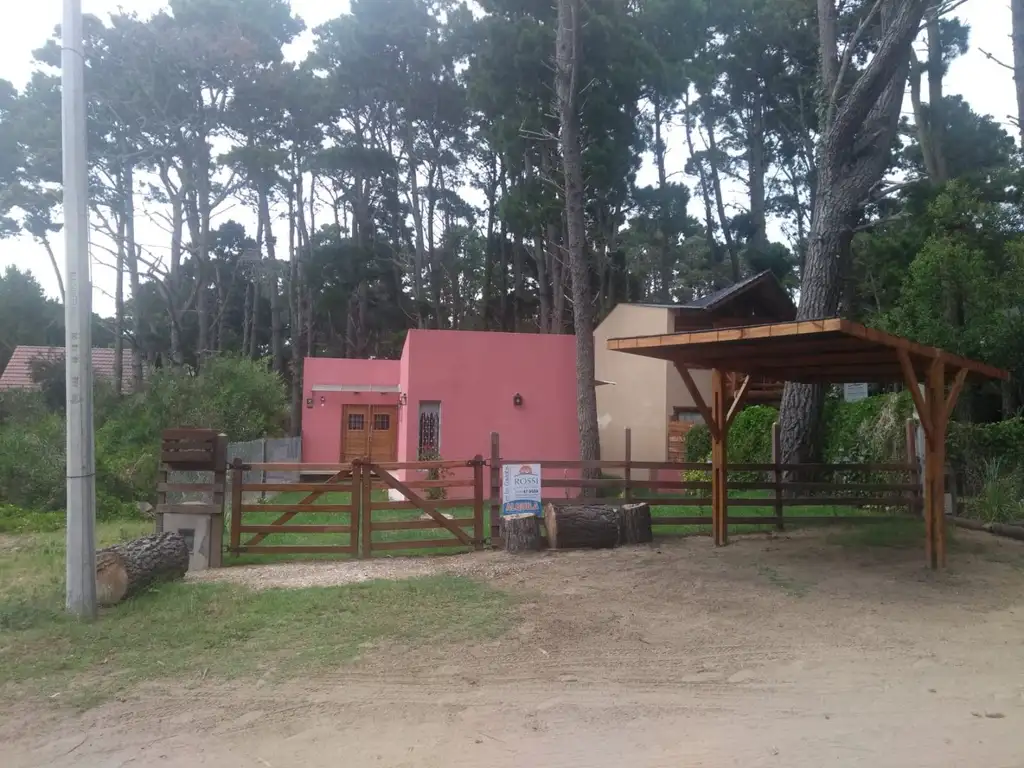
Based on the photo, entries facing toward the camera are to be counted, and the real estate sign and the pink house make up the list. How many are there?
2

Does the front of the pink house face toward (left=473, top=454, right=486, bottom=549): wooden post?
yes

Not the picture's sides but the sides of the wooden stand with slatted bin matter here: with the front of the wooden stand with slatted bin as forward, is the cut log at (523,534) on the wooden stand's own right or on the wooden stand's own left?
on the wooden stand's own left

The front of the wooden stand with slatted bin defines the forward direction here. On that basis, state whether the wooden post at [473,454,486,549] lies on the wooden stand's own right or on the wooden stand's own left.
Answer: on the wooden stand's own left

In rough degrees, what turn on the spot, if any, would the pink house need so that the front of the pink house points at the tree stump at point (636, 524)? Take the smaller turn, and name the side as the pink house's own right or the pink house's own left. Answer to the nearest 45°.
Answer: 0° — it already faces it

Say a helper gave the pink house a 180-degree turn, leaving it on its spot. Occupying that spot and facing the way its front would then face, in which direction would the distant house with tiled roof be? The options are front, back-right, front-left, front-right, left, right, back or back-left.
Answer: front-left

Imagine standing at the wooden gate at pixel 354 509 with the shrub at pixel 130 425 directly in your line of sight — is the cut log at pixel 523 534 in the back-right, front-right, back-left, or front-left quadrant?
back-right

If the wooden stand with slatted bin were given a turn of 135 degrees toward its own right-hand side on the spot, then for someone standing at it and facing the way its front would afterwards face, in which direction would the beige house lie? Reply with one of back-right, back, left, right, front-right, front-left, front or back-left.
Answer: right

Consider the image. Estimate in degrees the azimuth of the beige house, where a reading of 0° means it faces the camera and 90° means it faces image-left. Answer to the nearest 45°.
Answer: approximately 315°

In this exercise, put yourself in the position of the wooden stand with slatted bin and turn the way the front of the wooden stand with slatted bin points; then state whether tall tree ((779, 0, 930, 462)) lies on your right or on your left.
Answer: on your left

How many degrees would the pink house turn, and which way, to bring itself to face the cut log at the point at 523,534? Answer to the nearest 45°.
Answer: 0° — it already faces it

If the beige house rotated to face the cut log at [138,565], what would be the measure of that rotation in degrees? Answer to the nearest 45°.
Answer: approximately 45° to its right
